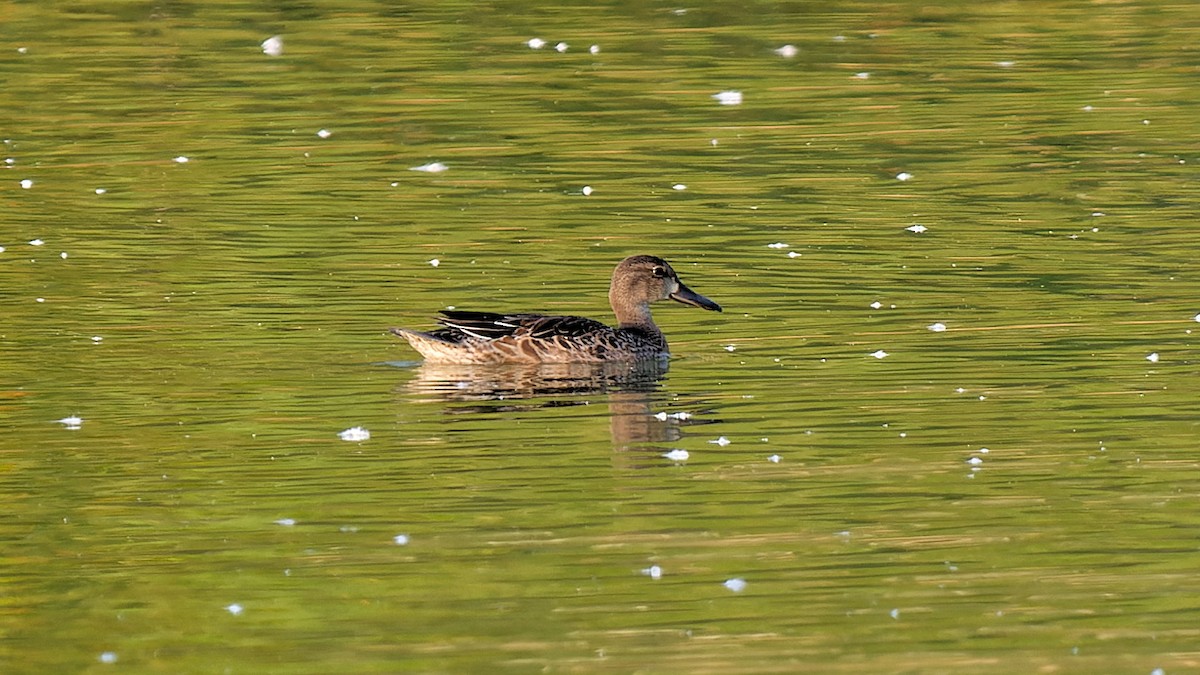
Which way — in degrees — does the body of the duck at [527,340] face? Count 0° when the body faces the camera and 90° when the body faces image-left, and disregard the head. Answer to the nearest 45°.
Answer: approximately 270°

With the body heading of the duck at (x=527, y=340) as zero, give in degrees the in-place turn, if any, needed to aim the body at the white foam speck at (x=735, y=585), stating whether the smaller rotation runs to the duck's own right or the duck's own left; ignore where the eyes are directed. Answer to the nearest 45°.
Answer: approximately 90° to the duck's own right

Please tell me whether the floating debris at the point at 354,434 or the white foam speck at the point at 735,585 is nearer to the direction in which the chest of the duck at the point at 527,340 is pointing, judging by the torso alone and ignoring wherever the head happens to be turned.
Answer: the white foam speck

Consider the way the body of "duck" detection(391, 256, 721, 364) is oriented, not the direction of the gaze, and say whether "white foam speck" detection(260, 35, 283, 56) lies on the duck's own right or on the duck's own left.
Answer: on the duck's own left

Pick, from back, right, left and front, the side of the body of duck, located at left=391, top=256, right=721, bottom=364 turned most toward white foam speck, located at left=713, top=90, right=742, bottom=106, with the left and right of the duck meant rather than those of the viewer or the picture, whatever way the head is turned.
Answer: left

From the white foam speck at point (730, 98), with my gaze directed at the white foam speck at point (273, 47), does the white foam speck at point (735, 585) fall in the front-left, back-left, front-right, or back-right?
back-left

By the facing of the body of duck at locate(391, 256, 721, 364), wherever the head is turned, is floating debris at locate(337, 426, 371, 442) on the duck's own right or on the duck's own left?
on the duck's own right
